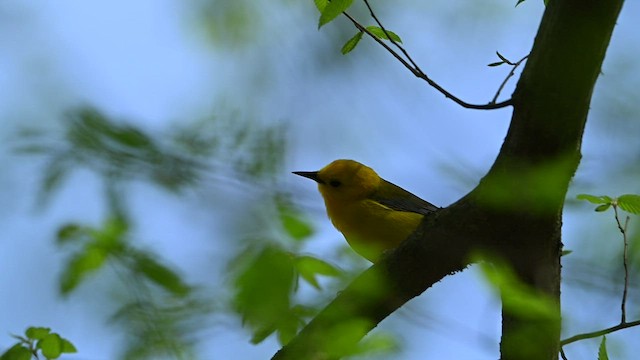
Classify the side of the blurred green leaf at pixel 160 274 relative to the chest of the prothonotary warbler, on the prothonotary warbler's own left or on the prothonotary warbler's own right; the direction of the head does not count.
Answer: on the prothonotary warbler's own left

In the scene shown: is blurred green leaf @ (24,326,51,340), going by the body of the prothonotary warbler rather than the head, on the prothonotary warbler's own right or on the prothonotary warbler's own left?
on the prothonotary warbler's own left

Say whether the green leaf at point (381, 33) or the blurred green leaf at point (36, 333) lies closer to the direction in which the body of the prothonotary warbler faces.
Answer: the blurred green leaf

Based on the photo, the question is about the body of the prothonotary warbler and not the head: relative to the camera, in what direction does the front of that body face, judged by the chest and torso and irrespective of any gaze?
to the viewer's left

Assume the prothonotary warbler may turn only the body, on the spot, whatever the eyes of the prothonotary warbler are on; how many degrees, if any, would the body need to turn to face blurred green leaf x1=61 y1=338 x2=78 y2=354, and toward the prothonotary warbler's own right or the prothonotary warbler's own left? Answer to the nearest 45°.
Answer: approximately 45° to the prothonotary warbler's own left

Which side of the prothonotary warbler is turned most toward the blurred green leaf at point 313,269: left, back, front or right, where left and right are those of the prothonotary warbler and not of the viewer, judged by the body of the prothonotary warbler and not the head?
left

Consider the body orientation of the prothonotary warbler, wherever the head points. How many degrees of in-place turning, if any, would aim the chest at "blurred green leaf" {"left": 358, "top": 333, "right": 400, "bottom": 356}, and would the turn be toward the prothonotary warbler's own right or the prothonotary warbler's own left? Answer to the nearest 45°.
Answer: approximately 90° to the prothonotary warbler's own left

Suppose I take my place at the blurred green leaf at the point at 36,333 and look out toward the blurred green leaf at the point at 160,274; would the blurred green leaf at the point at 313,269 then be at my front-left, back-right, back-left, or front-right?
front-left

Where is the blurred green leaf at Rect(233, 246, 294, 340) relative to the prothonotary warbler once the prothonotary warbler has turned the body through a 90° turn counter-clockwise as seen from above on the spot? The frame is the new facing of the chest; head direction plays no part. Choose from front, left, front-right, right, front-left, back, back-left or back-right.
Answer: front
